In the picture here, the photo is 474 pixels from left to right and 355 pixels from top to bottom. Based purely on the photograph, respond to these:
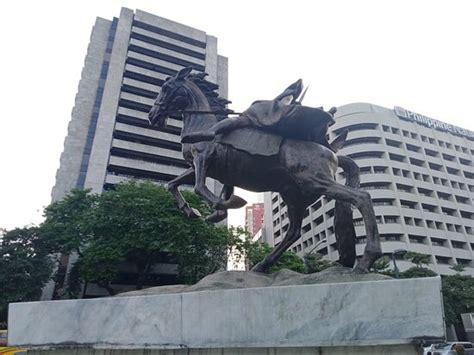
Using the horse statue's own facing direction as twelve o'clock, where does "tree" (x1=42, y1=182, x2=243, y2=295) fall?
The tree is roughly at 2 o'clock from the horse statue.

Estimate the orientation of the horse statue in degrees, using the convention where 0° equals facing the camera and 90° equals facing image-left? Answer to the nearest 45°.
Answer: approximately 90°

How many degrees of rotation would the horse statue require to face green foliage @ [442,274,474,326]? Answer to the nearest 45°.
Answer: approximately 135° to its right

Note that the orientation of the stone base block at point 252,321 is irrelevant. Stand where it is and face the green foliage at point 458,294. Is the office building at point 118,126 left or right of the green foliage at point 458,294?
left

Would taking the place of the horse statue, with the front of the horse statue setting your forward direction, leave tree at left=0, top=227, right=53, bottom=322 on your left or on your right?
on your right

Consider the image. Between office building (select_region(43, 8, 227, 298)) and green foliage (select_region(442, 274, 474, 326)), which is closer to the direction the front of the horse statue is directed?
the office building

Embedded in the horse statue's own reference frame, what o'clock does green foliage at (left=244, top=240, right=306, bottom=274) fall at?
The green foliage is roughly at 3 o'clock from the horse statue.
